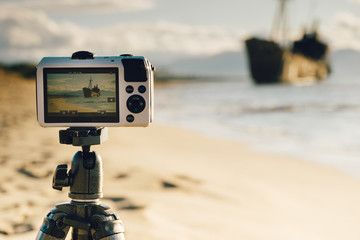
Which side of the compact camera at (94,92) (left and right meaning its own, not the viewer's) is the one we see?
back
